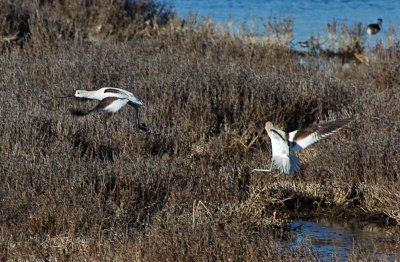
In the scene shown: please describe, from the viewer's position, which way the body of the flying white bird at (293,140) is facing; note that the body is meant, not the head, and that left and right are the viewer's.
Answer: facing away from the viewer and to the left of the viewer

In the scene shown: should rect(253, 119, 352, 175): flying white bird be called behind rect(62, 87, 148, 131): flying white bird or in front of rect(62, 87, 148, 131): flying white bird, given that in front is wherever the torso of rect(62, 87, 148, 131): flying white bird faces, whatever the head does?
behind

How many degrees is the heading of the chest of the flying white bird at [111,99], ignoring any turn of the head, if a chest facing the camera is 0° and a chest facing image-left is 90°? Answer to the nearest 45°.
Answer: approximately 90°

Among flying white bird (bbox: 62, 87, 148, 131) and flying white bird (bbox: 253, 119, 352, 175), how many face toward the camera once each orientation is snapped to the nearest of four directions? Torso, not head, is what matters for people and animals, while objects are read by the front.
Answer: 0

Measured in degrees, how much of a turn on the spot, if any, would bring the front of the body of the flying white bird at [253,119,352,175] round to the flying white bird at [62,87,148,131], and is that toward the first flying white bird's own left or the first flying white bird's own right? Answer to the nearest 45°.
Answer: approximately 45° to the first flying white bird's own left
